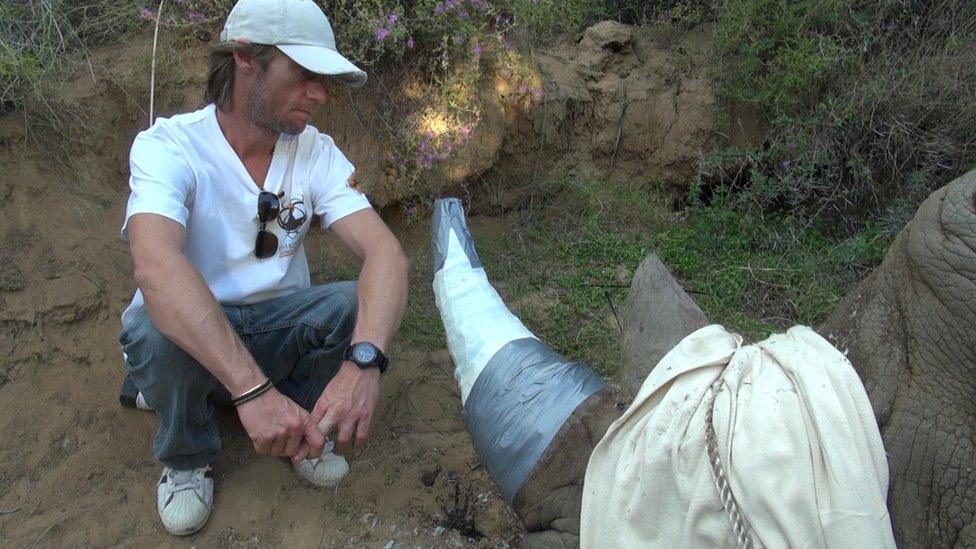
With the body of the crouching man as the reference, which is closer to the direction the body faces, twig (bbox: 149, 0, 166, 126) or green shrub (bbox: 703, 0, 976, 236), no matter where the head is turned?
the green shrub

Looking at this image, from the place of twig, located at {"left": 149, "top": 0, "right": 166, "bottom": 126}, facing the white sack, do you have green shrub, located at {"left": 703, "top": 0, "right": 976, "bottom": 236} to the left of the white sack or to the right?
left

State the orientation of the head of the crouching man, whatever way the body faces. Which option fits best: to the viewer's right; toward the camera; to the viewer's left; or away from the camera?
to the viewer's right

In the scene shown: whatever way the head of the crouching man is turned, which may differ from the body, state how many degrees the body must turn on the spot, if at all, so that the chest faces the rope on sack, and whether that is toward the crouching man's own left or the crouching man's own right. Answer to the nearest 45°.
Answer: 0° — they already face it

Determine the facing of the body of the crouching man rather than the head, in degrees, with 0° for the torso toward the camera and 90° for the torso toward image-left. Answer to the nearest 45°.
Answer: approximately 315°

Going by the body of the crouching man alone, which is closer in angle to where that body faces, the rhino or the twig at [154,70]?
the rhino

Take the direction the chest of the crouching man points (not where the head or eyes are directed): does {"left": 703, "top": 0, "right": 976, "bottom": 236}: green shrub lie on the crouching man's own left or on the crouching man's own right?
on the crouching man's own left
